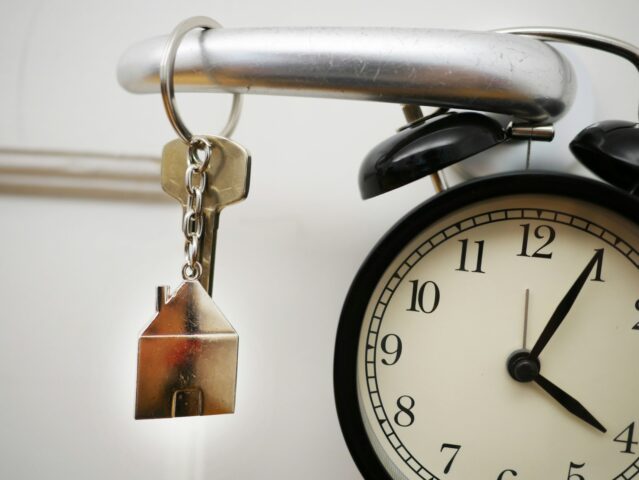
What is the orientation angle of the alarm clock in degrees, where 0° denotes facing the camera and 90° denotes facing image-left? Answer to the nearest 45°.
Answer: approximately 0°
